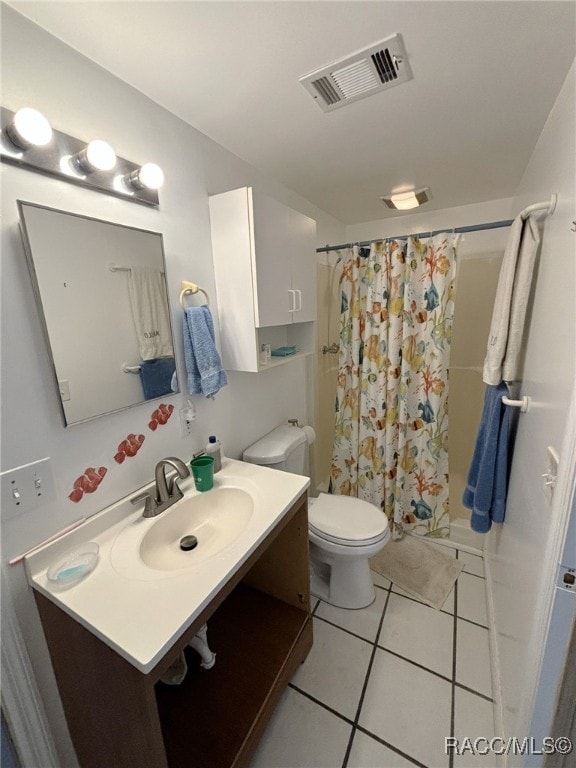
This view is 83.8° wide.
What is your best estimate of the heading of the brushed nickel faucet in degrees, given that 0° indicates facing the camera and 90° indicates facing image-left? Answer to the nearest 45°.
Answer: approximately 315°

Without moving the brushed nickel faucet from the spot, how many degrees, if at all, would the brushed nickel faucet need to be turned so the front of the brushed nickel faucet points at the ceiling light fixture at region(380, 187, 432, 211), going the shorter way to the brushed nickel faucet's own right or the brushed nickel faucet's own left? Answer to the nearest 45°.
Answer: approximately 45° to the brushed nickel faucet's own left

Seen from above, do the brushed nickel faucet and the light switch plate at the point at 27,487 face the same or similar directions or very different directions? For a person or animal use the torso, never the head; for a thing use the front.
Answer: same or similar directions

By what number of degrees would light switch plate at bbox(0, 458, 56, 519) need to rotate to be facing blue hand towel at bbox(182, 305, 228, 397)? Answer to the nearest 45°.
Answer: approximately 45° to its left

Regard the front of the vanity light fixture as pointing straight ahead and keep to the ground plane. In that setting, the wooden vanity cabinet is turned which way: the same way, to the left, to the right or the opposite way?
the same way

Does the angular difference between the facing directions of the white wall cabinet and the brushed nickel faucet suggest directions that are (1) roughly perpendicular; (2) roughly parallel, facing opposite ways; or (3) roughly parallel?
roughly parallel

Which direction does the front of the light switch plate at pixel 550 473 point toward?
to the viewer's left

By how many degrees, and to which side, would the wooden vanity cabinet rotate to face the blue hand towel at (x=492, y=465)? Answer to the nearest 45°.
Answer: approximately 45° to its left

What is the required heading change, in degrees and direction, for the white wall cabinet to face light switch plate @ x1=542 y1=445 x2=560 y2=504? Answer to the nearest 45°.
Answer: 0° — it already faces it

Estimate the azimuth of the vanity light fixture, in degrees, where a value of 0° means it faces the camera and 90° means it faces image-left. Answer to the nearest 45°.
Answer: approximately 315°

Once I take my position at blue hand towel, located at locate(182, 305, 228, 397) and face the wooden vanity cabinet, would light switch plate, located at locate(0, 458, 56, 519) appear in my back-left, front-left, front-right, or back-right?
front-right

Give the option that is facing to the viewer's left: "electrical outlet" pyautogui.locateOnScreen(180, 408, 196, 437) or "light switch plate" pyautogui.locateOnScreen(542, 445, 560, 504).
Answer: the light switch plate

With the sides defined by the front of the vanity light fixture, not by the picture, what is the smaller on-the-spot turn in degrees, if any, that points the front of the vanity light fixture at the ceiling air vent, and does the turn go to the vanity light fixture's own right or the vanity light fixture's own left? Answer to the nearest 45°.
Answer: approximately 45° to the vanity light fixture's own left

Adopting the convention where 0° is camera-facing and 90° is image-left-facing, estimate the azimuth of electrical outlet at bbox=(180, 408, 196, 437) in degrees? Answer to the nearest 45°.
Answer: approximately 315°
